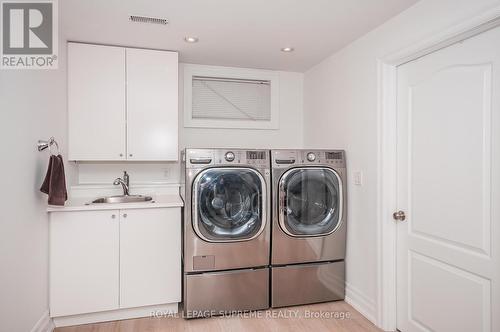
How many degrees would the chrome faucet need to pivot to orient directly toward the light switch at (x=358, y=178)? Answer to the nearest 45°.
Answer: approximately 90° to its left

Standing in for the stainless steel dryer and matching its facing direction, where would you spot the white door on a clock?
The white door is roughly at 10 o'clock from the stainless steel dryer.

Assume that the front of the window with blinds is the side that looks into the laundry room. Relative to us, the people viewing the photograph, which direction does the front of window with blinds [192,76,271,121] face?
facing the viewer

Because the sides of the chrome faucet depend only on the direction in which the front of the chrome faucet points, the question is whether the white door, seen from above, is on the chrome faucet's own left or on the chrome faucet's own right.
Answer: on the chrome faucet's own left

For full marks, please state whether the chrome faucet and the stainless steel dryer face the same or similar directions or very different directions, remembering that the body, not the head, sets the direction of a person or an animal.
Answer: same or similar directions

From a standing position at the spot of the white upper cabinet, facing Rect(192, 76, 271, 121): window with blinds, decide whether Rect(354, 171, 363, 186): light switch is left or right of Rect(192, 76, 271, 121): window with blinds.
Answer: right

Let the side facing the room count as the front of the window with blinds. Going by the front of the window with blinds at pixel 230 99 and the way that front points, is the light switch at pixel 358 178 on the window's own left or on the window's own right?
on the window's own left

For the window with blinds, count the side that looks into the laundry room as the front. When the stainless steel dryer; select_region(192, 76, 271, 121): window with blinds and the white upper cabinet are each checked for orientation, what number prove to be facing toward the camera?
3

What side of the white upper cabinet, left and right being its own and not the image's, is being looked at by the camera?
front

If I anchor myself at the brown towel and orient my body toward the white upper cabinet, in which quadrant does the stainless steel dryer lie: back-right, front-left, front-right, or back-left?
front-right

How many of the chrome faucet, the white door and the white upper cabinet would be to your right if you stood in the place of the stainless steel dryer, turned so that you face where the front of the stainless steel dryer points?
2

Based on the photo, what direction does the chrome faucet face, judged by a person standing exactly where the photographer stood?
facing the viewer and to the left of the viewer
